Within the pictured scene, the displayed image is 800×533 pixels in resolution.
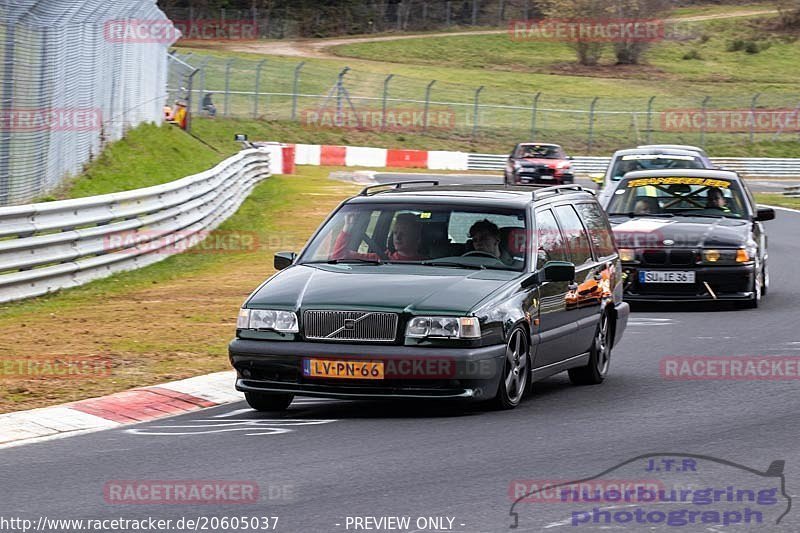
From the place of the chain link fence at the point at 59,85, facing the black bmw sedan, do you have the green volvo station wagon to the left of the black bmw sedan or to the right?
right

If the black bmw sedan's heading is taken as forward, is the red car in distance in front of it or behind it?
behind

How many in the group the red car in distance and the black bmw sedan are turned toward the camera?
2

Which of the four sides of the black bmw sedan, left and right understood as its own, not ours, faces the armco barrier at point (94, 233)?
right

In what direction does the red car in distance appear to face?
toward the camera

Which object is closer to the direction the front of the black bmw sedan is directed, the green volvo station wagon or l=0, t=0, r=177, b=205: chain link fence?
the green volvo station wagon

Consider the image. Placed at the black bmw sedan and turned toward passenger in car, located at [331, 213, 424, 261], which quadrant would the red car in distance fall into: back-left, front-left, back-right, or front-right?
back-right

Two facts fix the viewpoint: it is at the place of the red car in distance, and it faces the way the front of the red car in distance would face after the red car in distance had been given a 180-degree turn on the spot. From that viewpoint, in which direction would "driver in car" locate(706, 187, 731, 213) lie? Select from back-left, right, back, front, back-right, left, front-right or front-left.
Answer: back

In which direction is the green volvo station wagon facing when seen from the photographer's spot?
facing the viewer and to the left of the viewer

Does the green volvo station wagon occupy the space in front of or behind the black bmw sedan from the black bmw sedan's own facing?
in front

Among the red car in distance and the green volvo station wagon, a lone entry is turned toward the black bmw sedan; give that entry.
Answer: the red car in distance

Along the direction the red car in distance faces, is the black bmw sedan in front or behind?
in front

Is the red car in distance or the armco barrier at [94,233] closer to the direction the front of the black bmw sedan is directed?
the armco barrier

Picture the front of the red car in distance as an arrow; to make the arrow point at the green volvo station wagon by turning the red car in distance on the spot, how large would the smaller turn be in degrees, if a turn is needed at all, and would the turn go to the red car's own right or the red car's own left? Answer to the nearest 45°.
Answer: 0° — it already faces it
